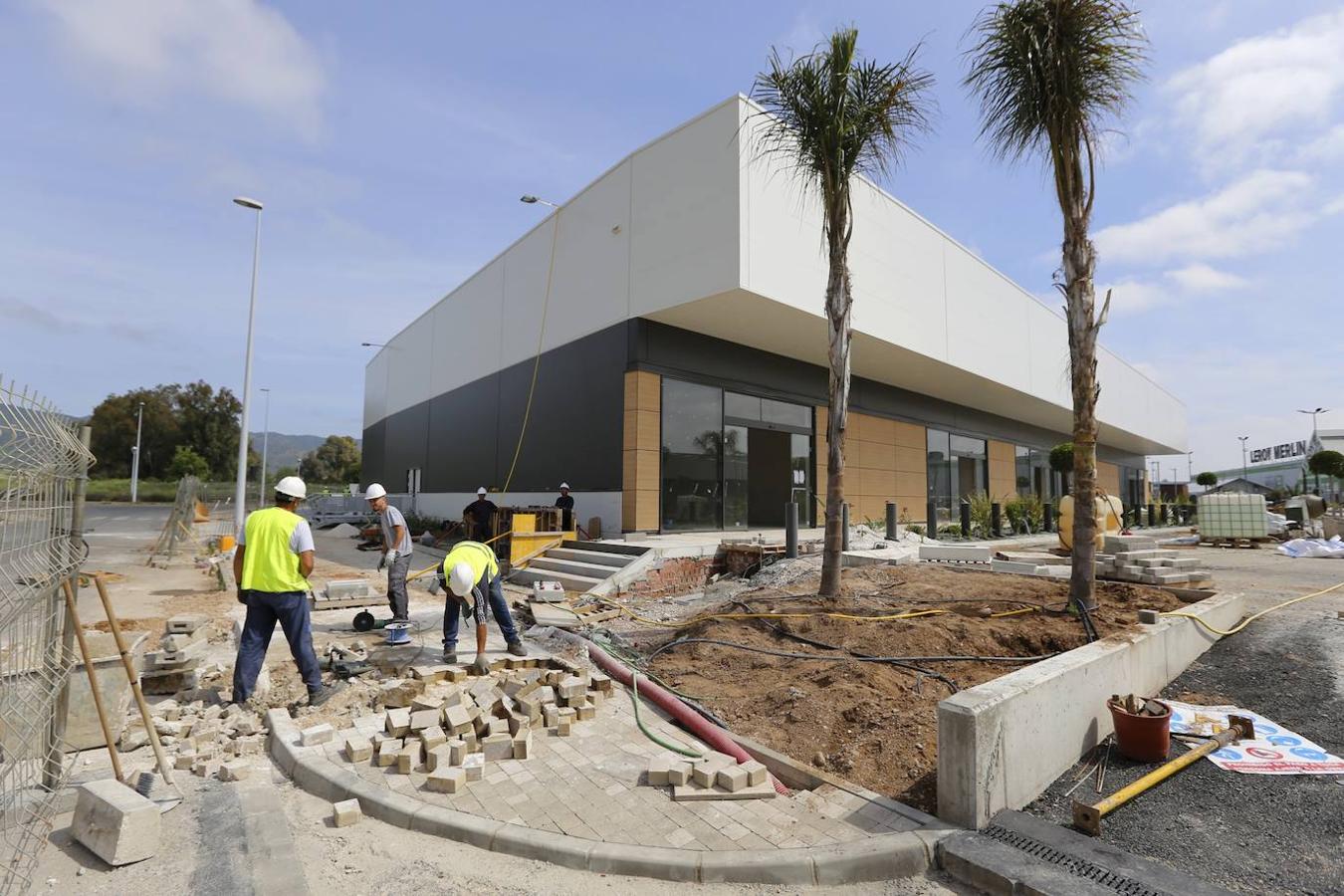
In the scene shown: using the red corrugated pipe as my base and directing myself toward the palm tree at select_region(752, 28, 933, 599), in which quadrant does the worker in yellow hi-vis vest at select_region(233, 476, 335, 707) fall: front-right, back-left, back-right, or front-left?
back-left

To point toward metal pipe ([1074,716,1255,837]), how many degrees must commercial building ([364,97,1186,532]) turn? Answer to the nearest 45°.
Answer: approximately 45° to its right

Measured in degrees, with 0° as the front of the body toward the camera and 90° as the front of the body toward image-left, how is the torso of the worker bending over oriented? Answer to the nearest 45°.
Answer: approximately 0°

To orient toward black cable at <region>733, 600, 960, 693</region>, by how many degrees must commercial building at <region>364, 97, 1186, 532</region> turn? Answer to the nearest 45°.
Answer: approximately 45° to its right

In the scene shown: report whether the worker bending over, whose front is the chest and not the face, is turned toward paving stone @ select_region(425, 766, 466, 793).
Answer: yes

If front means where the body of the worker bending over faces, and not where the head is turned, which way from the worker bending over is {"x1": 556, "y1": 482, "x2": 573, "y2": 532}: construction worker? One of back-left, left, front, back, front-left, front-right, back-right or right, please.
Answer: back

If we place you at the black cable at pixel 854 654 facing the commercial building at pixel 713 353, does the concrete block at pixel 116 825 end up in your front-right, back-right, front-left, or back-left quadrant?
back-left

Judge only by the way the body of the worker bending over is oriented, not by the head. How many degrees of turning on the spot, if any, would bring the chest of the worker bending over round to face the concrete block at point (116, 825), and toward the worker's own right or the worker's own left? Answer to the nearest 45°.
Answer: approximately 45° to the worker's own right

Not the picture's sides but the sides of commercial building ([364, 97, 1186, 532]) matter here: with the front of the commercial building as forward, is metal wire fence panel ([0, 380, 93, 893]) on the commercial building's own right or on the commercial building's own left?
on the commercial building's own right

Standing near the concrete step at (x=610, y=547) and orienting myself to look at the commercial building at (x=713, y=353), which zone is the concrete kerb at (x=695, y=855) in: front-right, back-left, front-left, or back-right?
back-right

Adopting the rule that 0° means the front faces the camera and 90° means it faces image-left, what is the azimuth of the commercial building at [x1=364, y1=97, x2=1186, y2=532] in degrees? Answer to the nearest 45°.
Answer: approximately 315°
